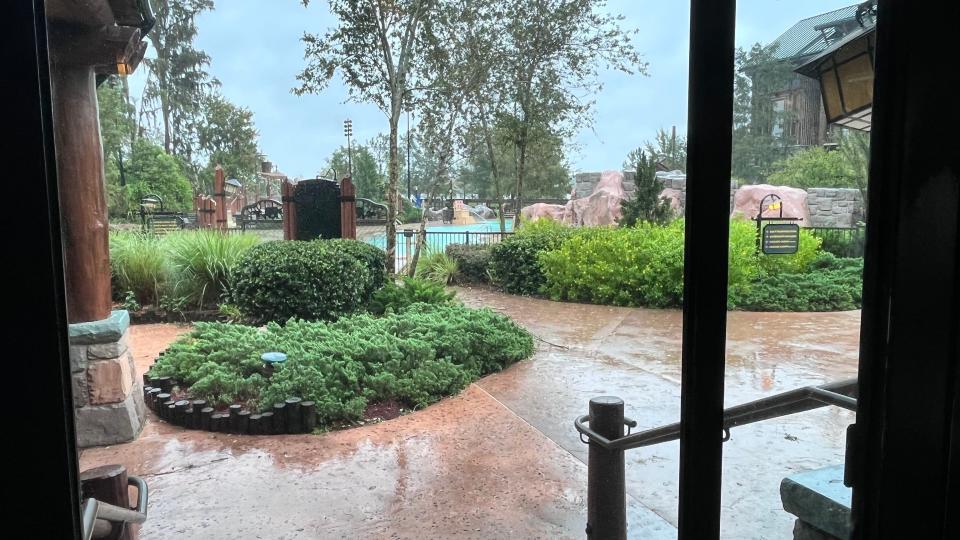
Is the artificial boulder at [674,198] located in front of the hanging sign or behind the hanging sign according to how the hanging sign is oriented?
behind

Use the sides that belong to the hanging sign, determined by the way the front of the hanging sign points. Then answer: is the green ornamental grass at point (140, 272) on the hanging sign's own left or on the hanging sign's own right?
on the hanging sign's own right

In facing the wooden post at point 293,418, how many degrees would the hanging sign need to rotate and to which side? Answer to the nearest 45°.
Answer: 0° — it already faces it

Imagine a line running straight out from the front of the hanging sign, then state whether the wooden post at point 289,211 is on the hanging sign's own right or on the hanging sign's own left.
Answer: on the hanging sign's own right

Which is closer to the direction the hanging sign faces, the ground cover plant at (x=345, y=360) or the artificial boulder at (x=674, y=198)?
the ground cover plant

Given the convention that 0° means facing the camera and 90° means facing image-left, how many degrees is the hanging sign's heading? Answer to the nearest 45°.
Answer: approximately 0°

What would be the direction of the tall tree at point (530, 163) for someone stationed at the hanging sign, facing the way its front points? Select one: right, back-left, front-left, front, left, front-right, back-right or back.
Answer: back-right

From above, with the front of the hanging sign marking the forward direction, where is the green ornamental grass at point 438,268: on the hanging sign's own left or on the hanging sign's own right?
on the hanging sign's own right

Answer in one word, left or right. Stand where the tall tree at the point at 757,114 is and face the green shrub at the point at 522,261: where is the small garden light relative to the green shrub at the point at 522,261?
left
